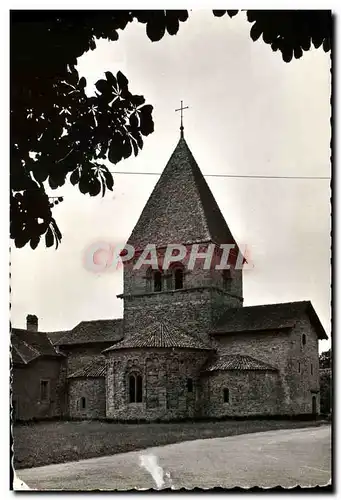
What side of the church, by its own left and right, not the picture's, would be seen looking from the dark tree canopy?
back

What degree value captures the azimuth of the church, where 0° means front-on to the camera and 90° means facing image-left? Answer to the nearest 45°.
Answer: approximately 180°
